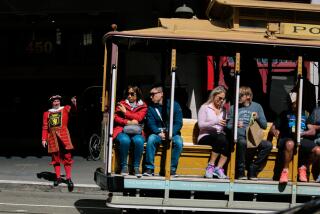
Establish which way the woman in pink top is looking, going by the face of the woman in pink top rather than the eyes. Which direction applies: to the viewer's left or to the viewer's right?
to the viewer's right

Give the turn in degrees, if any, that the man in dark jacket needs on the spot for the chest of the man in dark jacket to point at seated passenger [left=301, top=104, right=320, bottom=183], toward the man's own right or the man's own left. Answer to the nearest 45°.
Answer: approximately 90° to the man's own left

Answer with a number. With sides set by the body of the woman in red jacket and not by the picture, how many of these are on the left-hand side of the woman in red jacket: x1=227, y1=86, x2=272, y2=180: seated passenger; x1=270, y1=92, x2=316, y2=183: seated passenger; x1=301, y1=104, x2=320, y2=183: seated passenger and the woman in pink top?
4

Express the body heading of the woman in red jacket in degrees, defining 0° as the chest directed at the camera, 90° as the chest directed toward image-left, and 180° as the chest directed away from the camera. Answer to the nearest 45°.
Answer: approximately 0°

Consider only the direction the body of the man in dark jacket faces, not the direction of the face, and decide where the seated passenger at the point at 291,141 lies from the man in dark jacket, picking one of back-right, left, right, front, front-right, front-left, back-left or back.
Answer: left

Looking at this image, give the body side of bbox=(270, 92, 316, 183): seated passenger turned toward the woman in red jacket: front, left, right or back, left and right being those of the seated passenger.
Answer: right

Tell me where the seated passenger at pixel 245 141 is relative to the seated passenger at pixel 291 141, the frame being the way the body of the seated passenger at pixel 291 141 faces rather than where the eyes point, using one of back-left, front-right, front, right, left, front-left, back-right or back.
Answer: right

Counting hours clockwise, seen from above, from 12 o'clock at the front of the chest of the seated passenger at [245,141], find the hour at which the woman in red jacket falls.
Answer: The woman in red jacket is roughly at 3 o'clock from the seated passenger.

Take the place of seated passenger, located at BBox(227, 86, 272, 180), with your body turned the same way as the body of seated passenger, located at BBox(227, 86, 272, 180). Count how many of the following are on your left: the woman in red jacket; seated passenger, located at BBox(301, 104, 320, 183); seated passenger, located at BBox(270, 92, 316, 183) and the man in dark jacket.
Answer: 2

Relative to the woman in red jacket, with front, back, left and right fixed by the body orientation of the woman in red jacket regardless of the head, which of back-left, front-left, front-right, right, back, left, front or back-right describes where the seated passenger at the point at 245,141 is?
left
